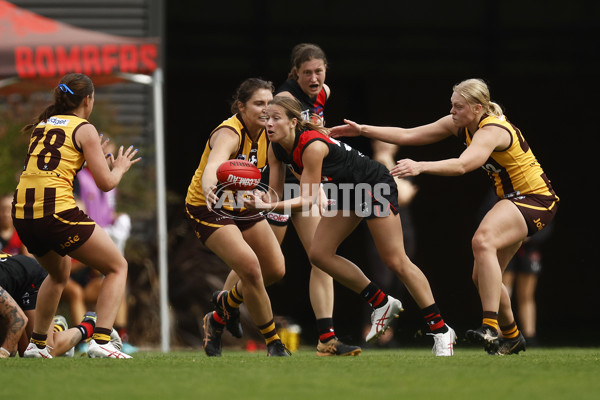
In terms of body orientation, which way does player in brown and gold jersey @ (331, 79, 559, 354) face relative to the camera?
to the viewer's left

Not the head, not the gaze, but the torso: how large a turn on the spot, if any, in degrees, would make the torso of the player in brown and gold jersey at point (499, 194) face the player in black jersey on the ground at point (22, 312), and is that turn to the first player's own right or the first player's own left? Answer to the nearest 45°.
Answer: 0° — they already face them

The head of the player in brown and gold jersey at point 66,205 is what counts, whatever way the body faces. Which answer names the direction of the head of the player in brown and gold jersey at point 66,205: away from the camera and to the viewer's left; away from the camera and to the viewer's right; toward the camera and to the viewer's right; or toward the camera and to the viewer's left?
away from the camera and to the viewer's right

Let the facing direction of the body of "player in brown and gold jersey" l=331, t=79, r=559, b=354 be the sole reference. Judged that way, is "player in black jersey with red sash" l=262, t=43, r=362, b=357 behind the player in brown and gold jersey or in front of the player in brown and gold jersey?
in front

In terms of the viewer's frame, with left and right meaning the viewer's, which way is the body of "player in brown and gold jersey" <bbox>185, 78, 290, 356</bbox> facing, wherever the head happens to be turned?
facing the viewer and to the right of the viewer

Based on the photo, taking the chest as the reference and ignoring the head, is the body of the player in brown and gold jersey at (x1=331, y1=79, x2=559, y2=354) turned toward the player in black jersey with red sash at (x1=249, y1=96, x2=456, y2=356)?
yes

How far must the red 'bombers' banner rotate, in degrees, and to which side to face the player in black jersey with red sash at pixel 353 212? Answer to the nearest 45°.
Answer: approximately 45° to its left

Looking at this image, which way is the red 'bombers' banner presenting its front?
toward the camera

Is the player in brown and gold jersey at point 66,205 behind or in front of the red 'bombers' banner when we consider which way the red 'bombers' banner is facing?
in front

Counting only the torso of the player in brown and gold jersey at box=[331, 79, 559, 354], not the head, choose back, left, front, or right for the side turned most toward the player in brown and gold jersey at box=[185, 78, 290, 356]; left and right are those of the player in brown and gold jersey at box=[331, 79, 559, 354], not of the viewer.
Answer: front

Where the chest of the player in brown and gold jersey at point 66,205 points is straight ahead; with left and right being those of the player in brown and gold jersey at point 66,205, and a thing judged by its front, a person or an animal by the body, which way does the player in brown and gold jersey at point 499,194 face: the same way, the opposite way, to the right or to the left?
to the left

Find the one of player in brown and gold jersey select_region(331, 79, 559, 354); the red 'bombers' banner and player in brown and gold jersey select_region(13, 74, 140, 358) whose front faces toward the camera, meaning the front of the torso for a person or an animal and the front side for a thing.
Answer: the red 'bombers' banner
